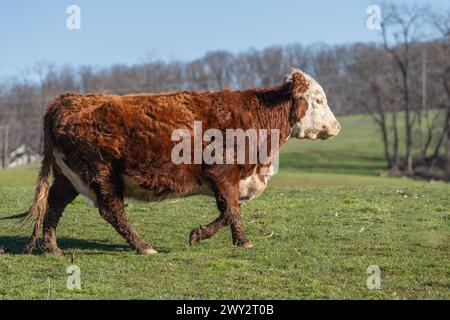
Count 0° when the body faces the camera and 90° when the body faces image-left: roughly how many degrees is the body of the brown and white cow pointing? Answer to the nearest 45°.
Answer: approximately 270°
